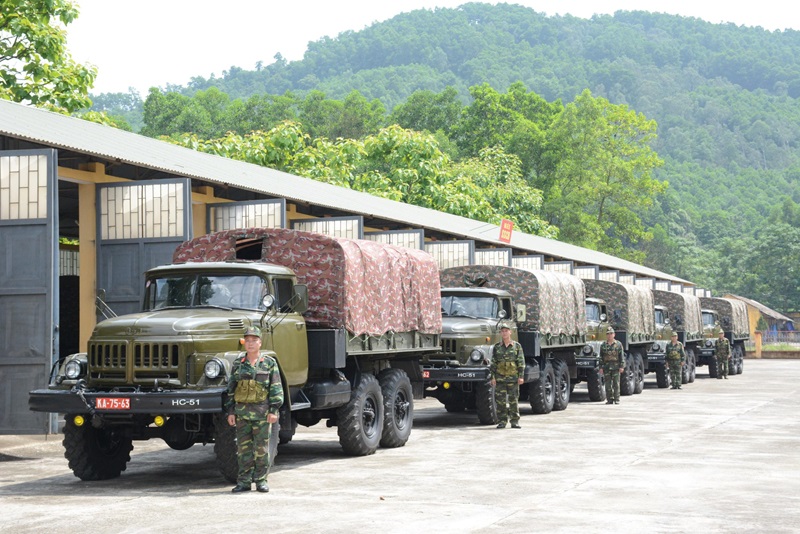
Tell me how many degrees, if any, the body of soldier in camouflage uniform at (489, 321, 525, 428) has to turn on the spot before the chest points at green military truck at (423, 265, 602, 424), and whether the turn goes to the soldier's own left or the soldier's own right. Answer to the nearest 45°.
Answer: approximately 180°

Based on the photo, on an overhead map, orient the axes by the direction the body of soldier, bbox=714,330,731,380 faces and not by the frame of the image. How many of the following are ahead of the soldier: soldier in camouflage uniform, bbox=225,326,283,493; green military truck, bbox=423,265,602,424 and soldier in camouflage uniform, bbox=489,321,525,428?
3

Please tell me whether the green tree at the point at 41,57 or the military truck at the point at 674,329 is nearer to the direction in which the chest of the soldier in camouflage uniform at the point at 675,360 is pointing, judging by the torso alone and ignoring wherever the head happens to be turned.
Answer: the green tree

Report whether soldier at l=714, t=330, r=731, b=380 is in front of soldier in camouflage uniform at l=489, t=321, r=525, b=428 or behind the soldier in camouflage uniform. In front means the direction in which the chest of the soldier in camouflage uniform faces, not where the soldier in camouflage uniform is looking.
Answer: behind

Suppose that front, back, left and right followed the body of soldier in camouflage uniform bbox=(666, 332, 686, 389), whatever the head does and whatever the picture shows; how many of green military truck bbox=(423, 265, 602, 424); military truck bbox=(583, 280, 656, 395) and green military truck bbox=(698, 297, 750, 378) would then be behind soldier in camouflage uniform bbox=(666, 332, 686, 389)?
1

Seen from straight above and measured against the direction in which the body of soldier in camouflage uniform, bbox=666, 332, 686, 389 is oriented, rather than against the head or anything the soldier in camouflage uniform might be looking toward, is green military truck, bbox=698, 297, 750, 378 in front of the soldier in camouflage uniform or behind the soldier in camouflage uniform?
behind

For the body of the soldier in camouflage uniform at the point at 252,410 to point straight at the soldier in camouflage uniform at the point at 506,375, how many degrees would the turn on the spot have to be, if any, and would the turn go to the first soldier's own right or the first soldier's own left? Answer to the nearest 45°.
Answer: approximately 135° to the first soldier's own left

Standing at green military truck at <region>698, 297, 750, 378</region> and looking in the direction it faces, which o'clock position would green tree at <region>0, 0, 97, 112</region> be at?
The green tree is roughly at 12 o'clock from the green military truck.

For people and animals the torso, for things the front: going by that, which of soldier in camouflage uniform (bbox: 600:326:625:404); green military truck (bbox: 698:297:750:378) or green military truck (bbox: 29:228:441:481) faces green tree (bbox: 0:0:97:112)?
green military truck (bbox: 698:297:750:378)

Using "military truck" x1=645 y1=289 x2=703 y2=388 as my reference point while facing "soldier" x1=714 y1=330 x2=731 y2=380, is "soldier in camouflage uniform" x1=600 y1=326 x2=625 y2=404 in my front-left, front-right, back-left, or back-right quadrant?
back-right
